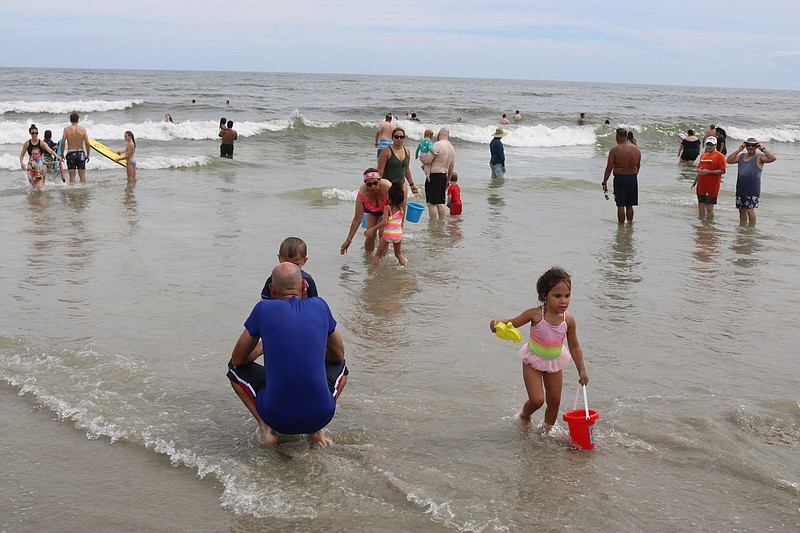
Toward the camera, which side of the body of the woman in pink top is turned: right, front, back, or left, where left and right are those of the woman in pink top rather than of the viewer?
front

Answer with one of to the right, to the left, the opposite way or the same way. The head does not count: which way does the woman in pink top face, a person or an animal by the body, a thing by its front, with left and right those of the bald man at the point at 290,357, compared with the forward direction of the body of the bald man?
the opposite way

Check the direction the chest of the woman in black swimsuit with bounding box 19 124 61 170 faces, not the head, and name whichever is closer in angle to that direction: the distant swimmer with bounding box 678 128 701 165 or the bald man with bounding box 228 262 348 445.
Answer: the bald man

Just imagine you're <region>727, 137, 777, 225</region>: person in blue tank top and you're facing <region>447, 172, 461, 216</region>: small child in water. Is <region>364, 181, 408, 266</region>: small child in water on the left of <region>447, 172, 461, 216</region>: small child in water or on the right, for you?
left

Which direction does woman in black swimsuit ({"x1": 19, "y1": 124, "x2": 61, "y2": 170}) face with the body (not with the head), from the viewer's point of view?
toward the camera

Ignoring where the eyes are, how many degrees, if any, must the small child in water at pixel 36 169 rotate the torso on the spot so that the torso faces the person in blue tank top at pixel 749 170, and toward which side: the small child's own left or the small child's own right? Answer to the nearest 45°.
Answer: approximately 45° to the small child's own left

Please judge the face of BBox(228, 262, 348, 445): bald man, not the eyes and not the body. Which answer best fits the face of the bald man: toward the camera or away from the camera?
away from the camera

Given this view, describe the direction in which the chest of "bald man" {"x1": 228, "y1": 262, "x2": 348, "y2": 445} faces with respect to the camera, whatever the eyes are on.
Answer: away from the camera
